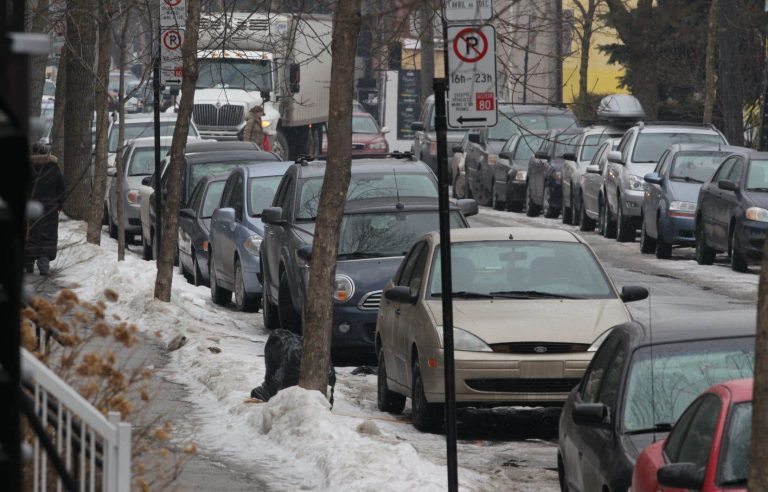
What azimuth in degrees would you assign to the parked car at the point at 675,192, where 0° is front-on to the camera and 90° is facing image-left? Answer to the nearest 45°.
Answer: approximately 0°

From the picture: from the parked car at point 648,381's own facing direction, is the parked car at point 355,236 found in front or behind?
behind

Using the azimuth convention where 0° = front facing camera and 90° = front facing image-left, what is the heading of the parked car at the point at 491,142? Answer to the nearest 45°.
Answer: approximately 315°

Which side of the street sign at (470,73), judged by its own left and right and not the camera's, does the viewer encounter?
front

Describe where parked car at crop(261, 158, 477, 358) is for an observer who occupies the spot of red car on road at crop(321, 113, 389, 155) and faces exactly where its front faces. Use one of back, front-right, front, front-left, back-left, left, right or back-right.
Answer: front

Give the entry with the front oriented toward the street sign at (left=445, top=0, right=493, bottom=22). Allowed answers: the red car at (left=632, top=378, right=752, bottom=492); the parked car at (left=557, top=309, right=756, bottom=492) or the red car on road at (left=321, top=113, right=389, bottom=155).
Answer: the red car on road at (left=321, top=113, right=389, bottom=155)

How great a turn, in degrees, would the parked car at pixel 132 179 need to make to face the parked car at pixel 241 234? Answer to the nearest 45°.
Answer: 0° — it already faces it

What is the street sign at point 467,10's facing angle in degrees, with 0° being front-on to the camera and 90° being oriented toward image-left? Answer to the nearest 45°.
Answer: approximately 0°

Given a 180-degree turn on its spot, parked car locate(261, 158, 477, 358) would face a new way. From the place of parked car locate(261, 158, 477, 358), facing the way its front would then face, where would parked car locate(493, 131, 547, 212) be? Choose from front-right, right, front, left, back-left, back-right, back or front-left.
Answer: front

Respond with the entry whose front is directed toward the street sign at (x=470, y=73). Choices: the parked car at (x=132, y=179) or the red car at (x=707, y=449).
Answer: the parked car

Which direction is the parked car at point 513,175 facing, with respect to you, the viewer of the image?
facing the viewer and to the right of the viewer

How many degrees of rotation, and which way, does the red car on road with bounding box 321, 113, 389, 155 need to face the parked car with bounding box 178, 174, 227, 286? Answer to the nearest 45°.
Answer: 0° — it already faces it

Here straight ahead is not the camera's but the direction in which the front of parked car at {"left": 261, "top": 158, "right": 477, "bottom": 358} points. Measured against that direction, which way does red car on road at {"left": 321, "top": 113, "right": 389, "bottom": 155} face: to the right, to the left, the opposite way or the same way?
the same way

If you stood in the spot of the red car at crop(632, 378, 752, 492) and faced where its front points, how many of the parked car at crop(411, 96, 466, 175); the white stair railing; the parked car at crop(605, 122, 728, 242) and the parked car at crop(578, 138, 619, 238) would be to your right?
1

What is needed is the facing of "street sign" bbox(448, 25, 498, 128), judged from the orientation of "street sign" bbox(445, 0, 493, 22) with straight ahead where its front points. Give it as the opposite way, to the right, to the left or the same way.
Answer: the same way

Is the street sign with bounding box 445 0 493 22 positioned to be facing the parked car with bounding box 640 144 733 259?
no

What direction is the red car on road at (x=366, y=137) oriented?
toward the camera

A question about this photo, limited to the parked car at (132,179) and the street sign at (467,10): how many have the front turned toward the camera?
2

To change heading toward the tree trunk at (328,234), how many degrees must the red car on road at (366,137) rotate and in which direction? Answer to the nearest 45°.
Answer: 0° — it already faces it

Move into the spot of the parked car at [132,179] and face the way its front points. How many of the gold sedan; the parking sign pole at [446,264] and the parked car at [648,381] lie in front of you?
3

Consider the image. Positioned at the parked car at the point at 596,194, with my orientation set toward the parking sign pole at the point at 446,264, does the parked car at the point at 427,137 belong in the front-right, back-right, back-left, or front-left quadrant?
back-right

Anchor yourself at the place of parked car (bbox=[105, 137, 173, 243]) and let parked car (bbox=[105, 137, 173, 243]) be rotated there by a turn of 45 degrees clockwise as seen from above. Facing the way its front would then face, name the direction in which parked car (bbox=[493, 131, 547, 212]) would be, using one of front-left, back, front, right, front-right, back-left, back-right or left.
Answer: back
